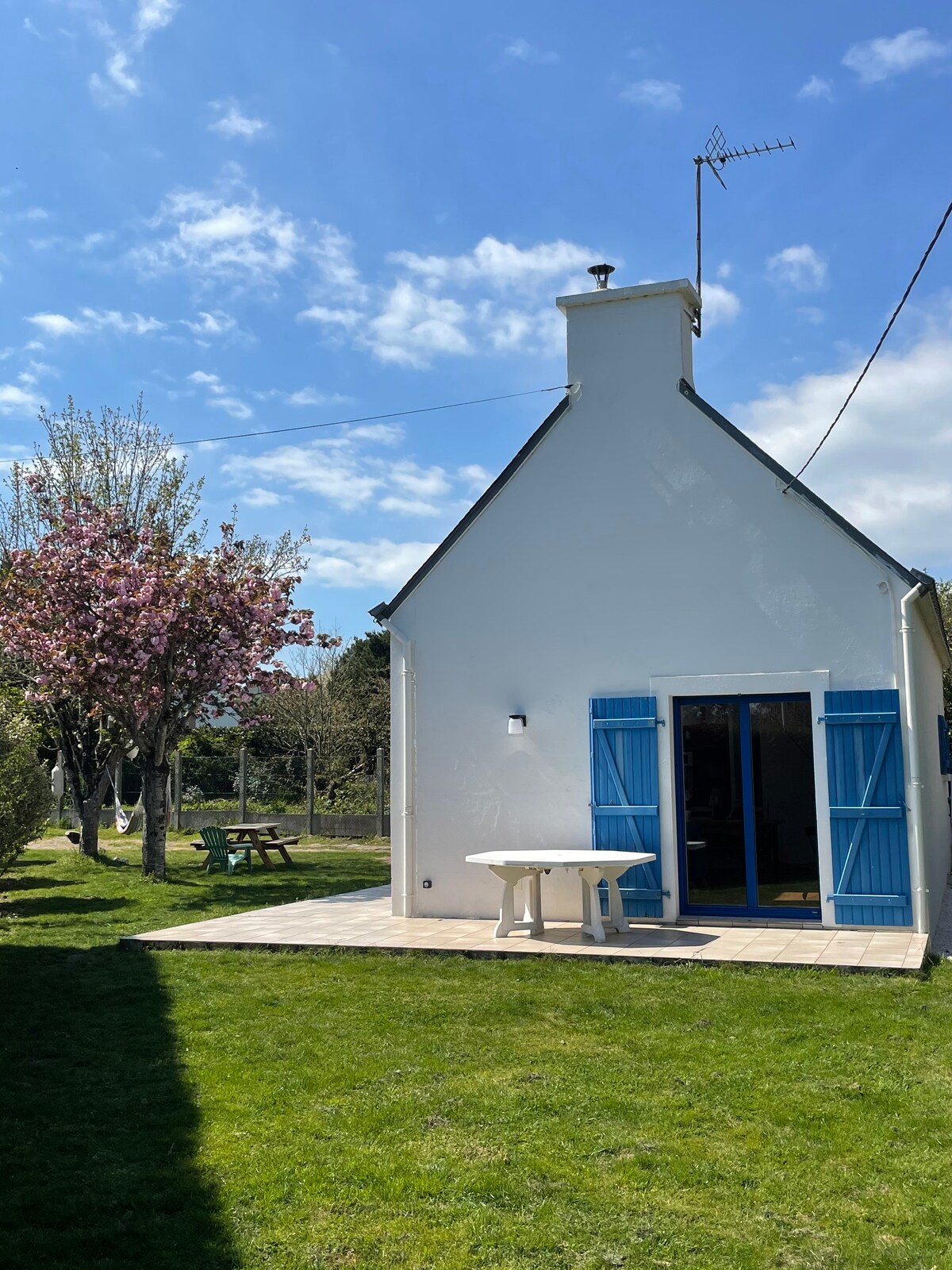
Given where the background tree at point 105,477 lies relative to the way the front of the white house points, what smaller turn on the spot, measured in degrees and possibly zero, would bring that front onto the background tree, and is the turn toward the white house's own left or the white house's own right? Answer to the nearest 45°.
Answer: approximately 135° to the white house's own right

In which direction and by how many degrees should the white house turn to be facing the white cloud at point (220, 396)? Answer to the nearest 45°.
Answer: approximately 135° to its right

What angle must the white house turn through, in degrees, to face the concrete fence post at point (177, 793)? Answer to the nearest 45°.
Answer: approximately 135° to its right

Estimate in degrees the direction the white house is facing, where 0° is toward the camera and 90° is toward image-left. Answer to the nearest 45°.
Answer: approximately 0°

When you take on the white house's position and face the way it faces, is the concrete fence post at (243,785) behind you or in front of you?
behind

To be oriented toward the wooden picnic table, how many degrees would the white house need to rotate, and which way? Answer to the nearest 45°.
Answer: approximately 135° to its right

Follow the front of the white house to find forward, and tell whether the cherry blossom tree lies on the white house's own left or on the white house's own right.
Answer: on the white house's own right
